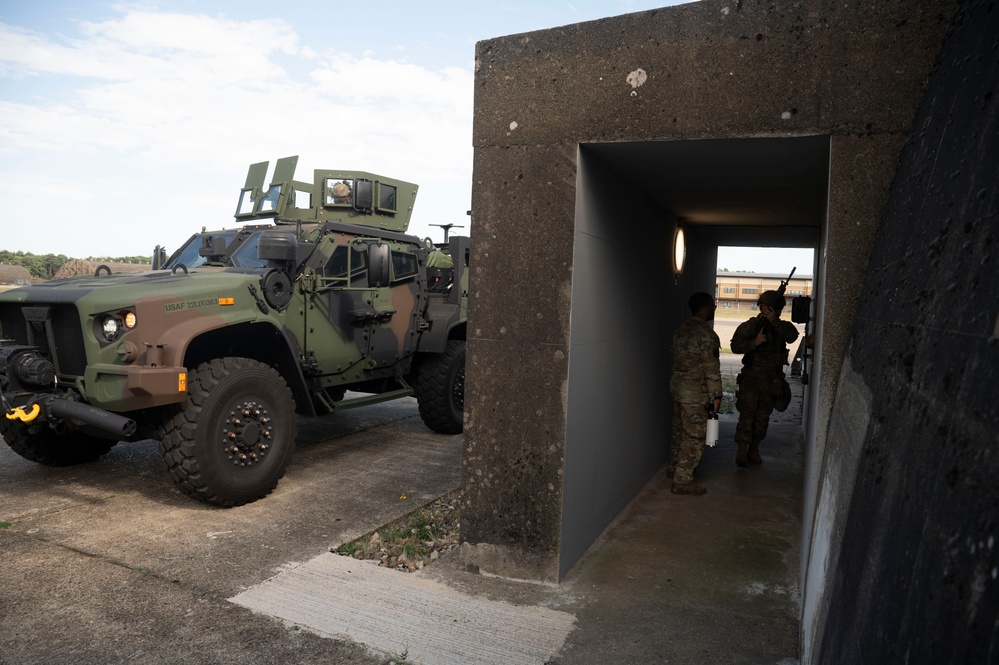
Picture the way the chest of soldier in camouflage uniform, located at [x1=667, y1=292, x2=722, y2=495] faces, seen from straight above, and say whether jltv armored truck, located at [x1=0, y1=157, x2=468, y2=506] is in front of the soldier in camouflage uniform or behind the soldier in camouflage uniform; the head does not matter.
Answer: behind

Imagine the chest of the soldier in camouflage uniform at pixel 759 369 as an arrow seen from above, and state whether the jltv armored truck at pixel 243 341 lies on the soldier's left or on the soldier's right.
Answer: on the soldier's right

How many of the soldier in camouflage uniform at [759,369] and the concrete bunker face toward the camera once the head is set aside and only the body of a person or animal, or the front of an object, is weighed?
2

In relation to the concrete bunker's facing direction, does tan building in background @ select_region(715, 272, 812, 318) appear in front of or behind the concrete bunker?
behind

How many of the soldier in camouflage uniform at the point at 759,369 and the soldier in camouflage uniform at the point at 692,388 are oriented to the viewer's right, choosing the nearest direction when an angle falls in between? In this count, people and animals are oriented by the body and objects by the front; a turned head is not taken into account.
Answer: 1

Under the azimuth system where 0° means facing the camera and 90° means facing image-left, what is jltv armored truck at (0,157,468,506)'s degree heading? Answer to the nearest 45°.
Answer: approximately 45°

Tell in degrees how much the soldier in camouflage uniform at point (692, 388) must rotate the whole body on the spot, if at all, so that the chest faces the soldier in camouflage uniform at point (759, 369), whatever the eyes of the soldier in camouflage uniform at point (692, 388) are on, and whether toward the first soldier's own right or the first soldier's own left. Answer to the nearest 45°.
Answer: approximately 45° to the first soldier's own left

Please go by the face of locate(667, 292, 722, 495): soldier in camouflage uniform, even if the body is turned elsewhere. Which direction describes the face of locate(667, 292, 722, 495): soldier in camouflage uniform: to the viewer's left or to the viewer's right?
to the viewer's right

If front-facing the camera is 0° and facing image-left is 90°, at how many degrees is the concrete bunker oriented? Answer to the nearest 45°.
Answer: approximately 0°

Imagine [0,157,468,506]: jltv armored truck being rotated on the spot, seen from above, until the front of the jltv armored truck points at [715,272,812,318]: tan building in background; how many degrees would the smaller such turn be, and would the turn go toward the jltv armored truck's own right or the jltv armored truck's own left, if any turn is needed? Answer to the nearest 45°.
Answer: approximately 180°
